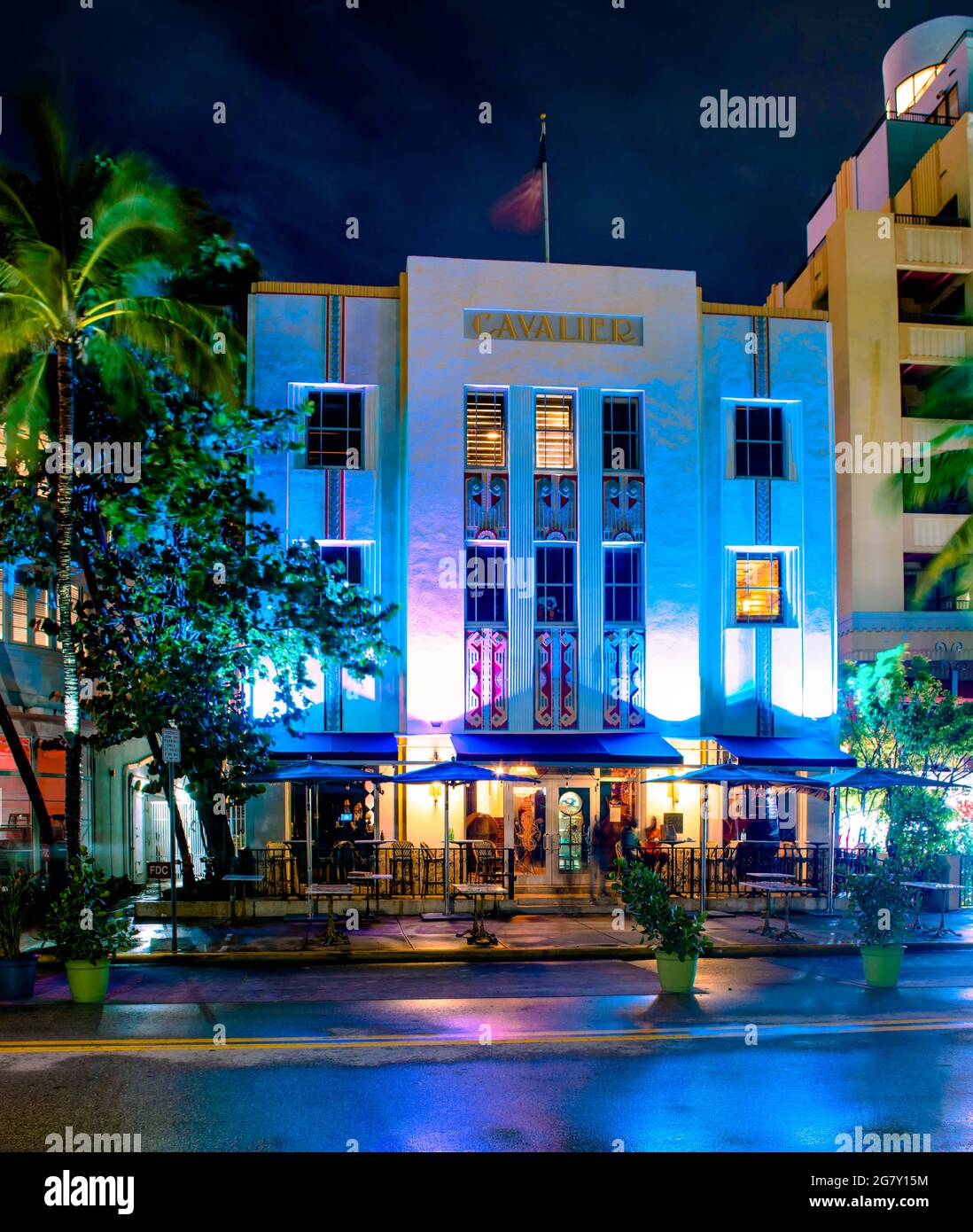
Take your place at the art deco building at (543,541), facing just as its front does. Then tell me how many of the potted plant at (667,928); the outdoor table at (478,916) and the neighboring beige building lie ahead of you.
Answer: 2

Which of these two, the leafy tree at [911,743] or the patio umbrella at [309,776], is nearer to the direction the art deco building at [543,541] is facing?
the patio umbrella

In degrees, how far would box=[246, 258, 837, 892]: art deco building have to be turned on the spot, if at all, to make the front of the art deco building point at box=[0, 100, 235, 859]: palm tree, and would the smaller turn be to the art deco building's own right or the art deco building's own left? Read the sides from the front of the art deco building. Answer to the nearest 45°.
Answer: approximately 45° to the art deco building's own right

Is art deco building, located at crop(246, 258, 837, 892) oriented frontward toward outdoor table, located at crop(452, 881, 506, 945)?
yes

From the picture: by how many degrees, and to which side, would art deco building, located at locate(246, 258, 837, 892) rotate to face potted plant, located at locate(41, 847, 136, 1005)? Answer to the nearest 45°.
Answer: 0° — it already faces it

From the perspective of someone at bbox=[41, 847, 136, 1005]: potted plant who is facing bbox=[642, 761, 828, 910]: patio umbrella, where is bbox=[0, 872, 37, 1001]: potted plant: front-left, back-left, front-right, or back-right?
back-left

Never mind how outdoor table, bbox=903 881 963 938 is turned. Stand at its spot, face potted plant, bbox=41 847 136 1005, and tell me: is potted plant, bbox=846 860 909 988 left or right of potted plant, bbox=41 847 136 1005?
left

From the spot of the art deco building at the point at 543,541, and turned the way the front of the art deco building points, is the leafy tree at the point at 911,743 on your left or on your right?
on your left

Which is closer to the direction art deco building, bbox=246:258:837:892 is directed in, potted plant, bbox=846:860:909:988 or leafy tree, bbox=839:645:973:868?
the potted plant

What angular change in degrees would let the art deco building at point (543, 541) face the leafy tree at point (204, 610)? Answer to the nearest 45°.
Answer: approximately 45° to its right

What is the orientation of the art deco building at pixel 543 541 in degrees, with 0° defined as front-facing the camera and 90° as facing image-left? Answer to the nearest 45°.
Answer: approximately 0°

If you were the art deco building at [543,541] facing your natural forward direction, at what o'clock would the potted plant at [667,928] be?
The potted plant is roughly at 12 o'clock from the art deco building.

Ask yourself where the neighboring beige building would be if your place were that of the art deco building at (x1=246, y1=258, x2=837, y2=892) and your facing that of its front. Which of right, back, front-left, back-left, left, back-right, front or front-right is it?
back-left
